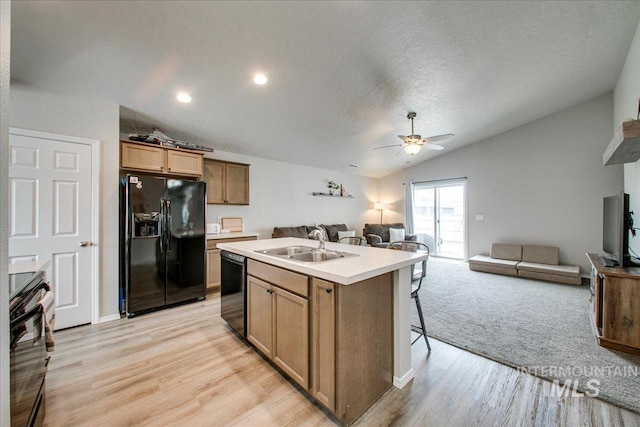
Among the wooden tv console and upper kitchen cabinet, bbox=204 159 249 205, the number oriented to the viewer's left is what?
1

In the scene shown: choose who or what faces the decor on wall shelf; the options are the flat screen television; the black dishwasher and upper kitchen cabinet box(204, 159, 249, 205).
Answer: the flat screen television

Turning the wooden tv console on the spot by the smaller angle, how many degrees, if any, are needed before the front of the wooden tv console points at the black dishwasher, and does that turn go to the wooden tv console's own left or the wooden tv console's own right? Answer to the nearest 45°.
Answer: approximately 45° to the wooden tv console's own left

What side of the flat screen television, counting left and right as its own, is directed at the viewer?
left

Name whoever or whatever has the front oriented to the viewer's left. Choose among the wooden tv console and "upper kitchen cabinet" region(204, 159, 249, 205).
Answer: the wooden tv console

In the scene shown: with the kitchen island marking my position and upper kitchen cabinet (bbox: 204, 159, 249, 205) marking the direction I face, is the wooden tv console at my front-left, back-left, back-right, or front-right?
back-right

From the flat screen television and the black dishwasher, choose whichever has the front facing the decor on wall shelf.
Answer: the flat screen television

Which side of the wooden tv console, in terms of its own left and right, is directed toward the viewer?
left

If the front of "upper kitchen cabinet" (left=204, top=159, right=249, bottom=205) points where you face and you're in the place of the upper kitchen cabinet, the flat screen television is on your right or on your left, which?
on your left

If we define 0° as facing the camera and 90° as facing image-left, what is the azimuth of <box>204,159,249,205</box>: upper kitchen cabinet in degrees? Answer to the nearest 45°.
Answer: approximately 0°

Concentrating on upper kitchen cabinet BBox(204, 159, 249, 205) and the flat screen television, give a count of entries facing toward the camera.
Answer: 1
